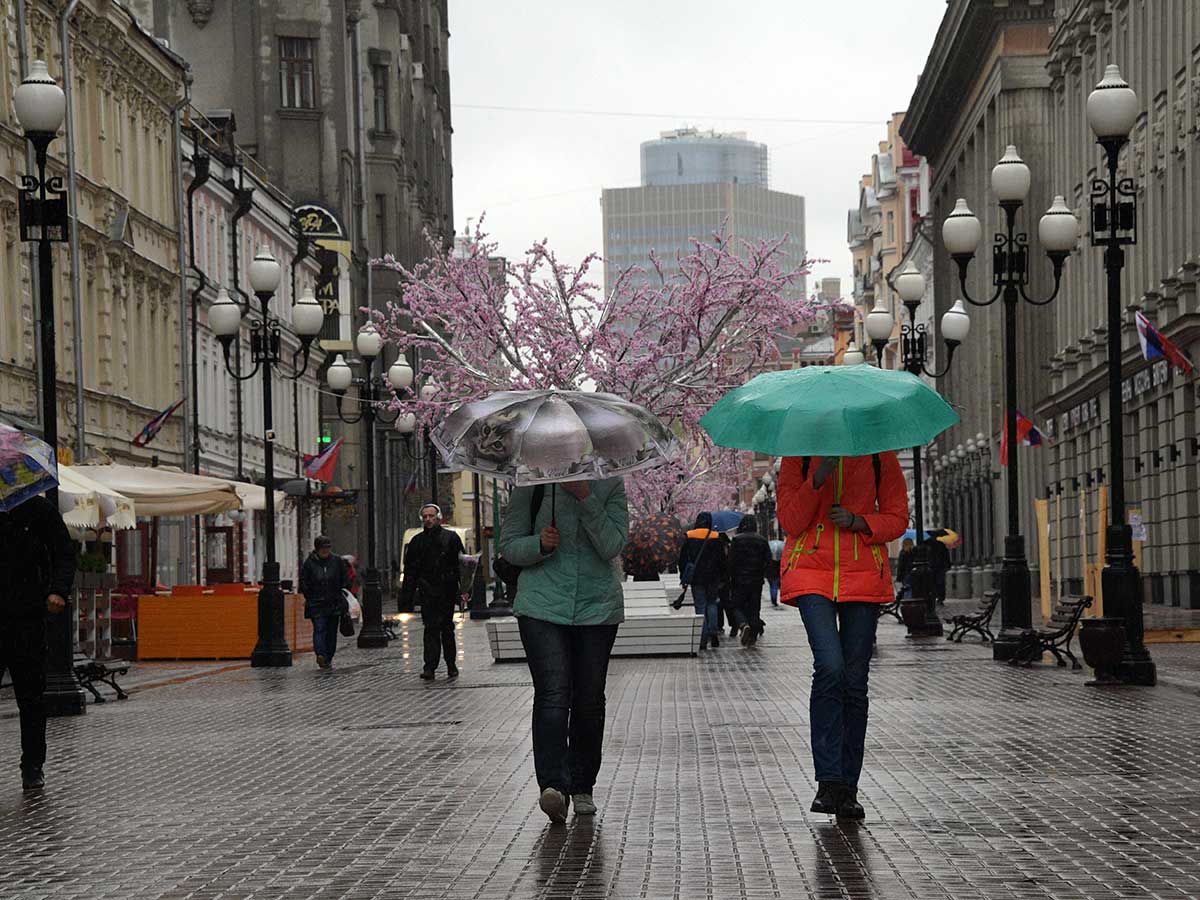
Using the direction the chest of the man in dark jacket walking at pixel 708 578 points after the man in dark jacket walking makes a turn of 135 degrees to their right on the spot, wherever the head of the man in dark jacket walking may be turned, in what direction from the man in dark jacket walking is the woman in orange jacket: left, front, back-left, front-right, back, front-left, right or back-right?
front-right

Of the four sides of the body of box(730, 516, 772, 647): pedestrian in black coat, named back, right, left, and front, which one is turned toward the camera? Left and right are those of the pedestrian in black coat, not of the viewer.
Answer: back

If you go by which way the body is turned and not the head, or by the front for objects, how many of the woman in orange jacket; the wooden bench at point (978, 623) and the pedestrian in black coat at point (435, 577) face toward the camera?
2

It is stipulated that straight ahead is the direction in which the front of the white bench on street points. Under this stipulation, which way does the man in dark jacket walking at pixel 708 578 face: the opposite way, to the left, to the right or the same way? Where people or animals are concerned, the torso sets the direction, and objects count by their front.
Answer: the opposite way

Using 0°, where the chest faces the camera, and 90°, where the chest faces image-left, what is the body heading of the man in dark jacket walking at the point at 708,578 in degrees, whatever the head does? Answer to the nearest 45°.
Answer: approximately 180°

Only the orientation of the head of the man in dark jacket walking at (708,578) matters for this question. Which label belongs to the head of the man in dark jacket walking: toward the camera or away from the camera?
away from the camera

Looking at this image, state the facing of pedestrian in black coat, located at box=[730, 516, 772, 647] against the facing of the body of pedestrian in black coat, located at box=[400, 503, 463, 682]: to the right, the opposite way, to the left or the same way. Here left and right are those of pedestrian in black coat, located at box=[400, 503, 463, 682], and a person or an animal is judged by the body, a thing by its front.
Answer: the opposite way

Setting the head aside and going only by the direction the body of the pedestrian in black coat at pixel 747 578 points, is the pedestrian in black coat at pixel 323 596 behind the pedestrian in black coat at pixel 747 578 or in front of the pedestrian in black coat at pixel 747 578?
behind
